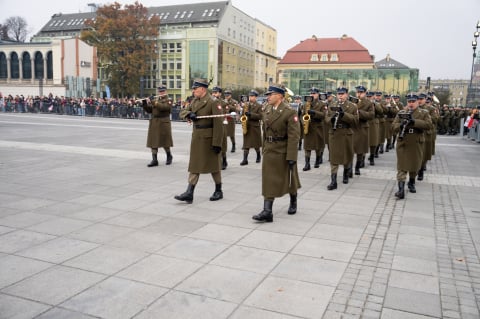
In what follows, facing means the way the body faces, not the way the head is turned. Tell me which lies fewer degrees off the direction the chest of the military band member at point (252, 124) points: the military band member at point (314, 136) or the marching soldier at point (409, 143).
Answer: the marching soldier

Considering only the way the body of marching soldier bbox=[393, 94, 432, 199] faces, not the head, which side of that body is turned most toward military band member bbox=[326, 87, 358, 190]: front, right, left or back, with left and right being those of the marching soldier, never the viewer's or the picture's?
right

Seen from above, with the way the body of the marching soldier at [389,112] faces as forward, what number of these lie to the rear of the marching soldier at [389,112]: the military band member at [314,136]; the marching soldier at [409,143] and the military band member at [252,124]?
0

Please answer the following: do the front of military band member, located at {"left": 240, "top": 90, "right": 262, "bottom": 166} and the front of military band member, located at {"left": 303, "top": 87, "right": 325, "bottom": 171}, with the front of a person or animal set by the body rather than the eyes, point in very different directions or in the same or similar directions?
same or similar directions

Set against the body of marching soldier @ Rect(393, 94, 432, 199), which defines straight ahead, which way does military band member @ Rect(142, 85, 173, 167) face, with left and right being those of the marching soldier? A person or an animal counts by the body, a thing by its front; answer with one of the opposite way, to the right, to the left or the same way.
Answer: the same way

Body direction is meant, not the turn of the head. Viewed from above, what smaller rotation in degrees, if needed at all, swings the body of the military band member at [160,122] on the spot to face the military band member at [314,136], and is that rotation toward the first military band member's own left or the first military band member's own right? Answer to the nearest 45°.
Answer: approximately 135° to the first military band member's own left

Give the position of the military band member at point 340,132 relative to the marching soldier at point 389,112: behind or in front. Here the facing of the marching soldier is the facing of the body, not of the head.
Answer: in front

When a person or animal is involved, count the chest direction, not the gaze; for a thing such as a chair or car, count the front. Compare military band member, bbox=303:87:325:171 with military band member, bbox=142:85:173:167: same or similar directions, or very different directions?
same or similar directions

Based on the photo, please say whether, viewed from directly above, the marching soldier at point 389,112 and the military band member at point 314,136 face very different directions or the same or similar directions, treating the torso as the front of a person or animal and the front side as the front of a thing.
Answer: same or similar directions

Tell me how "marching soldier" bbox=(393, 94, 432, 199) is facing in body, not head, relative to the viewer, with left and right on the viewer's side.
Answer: facing the viewer

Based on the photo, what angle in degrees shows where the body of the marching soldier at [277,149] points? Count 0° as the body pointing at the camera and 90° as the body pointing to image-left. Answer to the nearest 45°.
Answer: approximately 45°

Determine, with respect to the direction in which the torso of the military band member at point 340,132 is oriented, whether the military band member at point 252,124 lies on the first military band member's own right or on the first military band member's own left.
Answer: on the first military band member's own right

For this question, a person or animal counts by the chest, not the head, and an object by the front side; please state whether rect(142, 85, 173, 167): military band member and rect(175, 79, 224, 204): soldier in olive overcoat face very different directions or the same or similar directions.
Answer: same or similar directions

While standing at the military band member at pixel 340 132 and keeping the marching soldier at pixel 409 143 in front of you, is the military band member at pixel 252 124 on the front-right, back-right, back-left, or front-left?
back-left

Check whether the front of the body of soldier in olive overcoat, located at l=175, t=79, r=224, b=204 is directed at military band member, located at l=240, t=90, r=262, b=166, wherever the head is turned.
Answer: no

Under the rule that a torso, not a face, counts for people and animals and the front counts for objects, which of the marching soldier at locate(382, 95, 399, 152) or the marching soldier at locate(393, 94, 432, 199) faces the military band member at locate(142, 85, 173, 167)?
the marching soldier at locate(382, 95, 399, 152)

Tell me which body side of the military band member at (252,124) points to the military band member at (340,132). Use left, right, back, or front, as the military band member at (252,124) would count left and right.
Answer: left

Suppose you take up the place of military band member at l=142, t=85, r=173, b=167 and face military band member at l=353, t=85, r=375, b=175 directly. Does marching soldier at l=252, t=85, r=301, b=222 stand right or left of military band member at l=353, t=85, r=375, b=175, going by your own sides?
right

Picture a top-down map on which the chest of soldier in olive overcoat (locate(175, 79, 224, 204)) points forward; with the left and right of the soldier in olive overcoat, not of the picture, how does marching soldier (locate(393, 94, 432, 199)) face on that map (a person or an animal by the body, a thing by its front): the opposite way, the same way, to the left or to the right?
the same way
